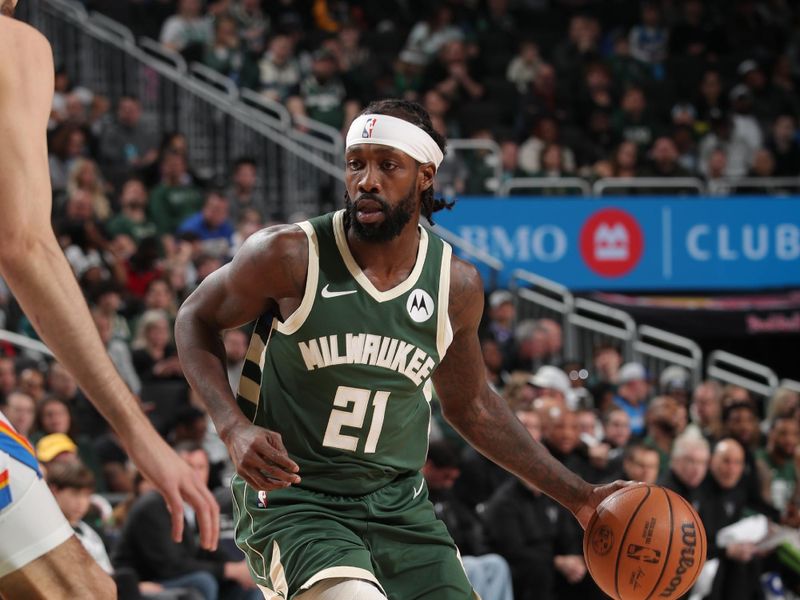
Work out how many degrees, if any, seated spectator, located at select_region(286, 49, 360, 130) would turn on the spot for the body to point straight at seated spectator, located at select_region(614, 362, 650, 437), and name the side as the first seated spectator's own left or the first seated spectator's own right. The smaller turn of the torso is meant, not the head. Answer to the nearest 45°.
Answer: approximately 45° to the first seated spectator's own left

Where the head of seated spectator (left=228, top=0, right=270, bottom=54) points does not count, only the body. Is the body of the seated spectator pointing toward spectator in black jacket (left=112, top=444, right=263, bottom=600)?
yes

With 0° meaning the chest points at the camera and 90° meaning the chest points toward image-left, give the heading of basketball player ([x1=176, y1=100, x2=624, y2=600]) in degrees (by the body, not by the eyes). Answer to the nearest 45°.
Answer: approximately 0°

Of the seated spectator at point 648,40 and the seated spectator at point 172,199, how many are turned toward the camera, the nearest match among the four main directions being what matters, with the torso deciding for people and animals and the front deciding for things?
2

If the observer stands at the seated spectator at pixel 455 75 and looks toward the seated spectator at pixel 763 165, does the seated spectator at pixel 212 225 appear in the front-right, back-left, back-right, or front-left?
back-right
